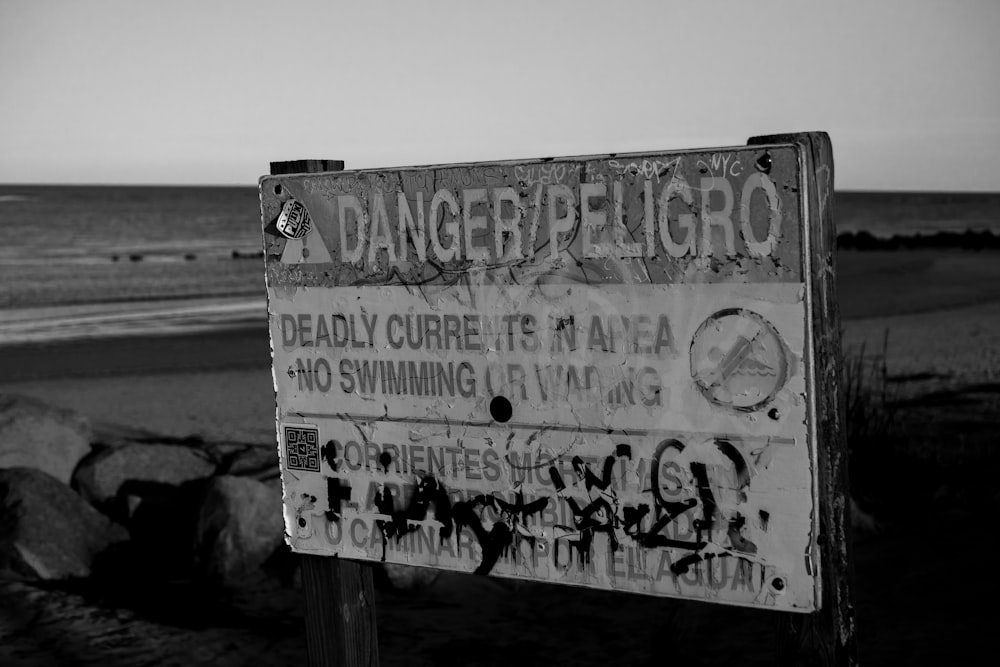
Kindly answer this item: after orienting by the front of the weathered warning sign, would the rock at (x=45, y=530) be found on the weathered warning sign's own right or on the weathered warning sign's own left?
on the weathered warning sign's own right

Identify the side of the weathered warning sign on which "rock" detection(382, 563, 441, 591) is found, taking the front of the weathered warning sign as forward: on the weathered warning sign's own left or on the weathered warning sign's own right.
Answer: on the weathered warning sign's own right

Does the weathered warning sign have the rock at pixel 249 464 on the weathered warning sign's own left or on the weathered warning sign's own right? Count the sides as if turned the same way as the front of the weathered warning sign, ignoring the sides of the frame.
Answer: on the weathered warning sign's own right

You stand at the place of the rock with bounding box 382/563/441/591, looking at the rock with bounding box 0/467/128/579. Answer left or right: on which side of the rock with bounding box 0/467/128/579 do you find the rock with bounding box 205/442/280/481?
right

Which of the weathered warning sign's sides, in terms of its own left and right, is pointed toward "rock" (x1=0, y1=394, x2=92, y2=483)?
right

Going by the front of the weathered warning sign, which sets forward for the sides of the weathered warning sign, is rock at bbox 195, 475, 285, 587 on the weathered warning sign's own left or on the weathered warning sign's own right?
on the weathered warning sign's own right

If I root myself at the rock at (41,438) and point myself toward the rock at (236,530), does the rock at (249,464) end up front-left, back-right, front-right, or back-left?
front-left

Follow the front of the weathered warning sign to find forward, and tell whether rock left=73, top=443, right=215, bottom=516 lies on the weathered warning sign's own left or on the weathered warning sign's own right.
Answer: on the weathered warning sign's own right

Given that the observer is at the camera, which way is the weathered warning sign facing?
facing the viewer and to the left of the viewer
